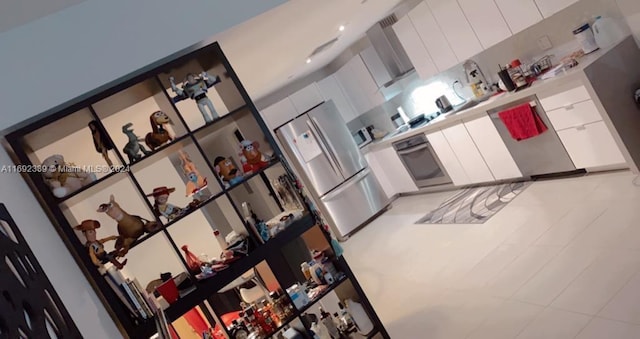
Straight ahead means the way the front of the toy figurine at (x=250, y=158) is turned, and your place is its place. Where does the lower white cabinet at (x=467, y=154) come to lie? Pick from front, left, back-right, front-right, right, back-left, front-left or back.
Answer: back-left

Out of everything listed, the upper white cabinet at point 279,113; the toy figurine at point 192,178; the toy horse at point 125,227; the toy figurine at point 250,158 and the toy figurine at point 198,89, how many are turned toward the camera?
4

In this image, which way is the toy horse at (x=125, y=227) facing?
to the viewer's left

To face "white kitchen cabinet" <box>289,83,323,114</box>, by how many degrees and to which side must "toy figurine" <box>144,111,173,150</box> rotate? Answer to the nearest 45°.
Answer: approximately 90° to its left

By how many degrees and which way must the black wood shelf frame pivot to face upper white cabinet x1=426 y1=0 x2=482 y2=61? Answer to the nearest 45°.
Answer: approximately 135° to its left

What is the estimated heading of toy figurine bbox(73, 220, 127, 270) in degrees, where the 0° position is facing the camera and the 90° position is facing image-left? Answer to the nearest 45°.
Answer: approximately 315°

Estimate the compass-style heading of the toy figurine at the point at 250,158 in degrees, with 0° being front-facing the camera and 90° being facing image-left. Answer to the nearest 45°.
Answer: approximately 0°

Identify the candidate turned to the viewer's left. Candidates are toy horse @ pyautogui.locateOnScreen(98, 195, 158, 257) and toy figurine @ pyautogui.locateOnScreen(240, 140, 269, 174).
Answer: the toy horse

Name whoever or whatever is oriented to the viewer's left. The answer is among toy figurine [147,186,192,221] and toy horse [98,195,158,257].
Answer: the toy horse

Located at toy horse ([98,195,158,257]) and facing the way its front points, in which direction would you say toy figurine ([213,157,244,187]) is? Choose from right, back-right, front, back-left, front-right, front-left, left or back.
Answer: back

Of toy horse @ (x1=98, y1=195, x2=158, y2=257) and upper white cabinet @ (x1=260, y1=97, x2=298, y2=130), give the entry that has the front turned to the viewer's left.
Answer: the toy horse
